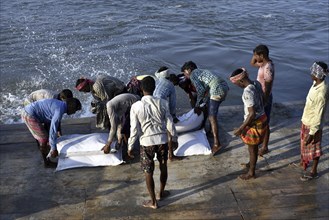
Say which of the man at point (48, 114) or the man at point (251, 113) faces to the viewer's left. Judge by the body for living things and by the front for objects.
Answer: the man at point (251, 113)

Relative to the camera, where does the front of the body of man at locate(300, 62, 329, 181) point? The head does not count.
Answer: to the viewer's left

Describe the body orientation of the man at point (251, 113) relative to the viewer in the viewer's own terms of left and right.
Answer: facing to the left of the viewer

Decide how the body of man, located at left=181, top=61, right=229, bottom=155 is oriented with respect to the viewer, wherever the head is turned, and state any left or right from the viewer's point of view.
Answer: facing to the left of the viewer

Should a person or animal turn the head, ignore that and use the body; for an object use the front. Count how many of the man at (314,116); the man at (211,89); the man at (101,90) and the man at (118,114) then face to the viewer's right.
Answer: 0

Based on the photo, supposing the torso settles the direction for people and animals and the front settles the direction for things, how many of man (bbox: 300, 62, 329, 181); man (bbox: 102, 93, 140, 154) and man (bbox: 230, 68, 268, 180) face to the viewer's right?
0

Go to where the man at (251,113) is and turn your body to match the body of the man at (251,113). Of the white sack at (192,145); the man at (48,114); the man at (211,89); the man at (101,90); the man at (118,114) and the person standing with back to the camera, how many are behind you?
0

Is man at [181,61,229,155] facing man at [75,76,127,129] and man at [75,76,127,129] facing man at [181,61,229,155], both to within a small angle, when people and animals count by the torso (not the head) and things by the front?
no

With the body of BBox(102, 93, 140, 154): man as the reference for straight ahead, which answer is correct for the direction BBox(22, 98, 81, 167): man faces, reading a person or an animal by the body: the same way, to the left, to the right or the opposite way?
the opposite way

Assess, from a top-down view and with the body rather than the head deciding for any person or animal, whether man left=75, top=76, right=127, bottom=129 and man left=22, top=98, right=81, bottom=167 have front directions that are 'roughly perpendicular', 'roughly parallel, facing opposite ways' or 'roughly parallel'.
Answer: roughly parallel, facing opposite ways

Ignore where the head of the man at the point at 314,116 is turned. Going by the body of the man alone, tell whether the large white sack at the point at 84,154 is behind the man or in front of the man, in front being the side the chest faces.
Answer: in front

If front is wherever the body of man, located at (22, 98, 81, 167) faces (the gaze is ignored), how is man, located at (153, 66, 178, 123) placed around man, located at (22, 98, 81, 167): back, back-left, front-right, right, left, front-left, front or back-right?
front

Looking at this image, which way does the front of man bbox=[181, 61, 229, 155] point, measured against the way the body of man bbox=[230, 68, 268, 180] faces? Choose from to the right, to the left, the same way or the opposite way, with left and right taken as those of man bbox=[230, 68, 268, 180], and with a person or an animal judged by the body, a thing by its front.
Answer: the same way

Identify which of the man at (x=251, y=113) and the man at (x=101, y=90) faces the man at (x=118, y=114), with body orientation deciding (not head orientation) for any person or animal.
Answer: the man at (x=251, y=113)

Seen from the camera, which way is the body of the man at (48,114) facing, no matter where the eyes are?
to the viewer's right

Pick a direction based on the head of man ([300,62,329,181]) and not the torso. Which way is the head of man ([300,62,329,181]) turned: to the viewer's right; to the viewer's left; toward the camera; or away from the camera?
to the viewer's left

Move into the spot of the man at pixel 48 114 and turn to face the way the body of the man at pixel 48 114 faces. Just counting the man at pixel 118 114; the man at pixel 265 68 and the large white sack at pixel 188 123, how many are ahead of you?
3

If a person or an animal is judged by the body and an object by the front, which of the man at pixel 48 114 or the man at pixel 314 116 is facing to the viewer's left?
the man at pixel 314 116

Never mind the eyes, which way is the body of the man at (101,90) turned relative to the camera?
to the viewer's left
